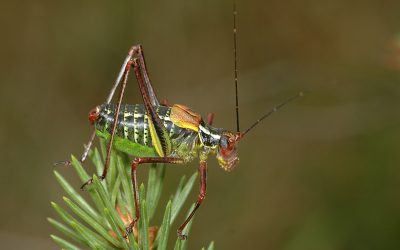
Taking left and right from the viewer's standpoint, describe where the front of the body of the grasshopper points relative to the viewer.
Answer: facing to the right of the viewer
